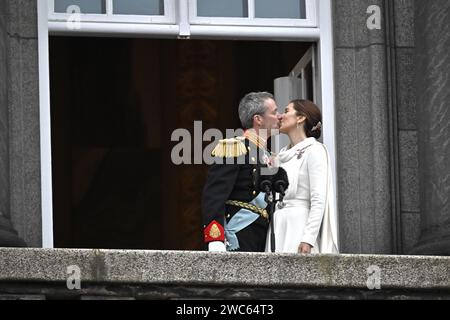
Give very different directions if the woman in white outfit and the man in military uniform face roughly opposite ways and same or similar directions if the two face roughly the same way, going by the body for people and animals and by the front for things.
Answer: very different directions

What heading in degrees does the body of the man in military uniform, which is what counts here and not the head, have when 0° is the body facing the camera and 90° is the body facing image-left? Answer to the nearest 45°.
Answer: approximately 270°

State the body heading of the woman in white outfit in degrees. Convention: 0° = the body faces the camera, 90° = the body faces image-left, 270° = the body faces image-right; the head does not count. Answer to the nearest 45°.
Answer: approximately 90°

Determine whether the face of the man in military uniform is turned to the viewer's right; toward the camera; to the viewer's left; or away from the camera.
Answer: to the viewer's right

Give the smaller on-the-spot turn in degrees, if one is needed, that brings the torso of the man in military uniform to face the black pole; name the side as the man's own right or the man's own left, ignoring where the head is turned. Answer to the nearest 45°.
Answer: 0° — they already face it
